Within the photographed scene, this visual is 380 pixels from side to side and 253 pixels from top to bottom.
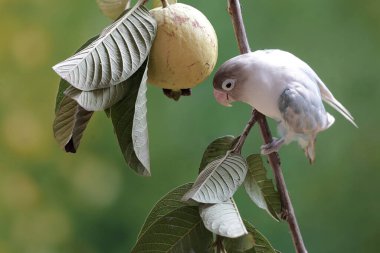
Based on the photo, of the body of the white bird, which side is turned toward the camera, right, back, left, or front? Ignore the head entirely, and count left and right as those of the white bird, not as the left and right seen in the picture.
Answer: left
